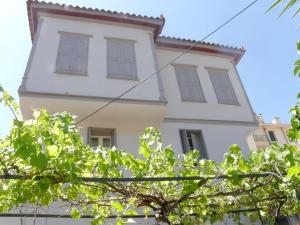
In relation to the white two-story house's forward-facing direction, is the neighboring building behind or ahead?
behind

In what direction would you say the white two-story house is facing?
toward the camera
